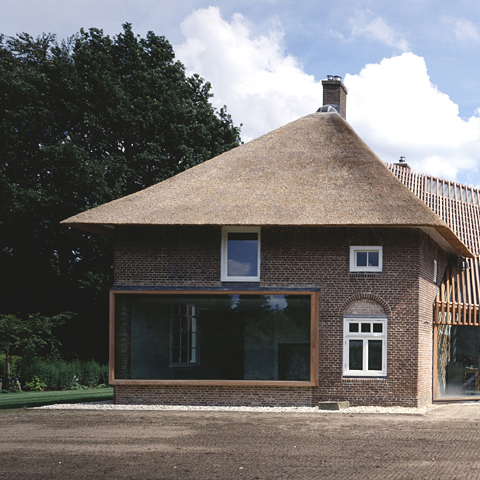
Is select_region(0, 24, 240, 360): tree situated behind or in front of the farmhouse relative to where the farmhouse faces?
behind

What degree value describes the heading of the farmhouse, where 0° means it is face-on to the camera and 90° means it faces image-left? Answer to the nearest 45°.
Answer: approximately 0°

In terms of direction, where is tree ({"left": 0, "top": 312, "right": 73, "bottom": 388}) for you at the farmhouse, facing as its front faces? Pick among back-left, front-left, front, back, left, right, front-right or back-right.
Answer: back-right
